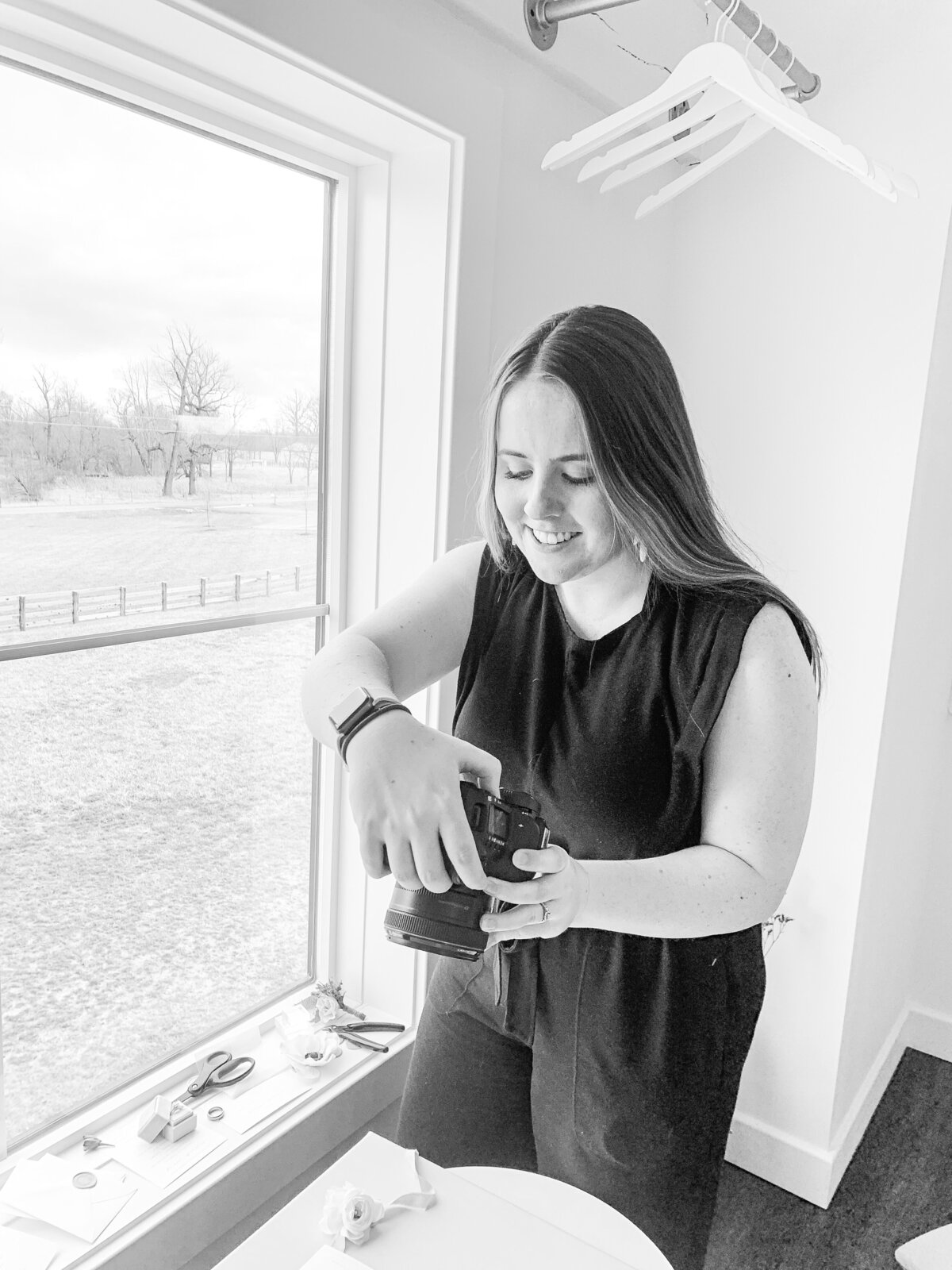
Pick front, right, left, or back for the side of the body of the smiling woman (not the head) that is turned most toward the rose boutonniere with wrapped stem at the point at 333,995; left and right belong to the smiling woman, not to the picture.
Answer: right

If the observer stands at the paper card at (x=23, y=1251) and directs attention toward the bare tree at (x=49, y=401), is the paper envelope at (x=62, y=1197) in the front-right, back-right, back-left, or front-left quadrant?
front-right

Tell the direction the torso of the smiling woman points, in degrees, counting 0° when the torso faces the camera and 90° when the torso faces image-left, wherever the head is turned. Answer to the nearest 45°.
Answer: approximately 45°

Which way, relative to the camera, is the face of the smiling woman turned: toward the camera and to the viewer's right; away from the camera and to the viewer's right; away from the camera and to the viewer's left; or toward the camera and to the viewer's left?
toward the camera and to the viewer's left

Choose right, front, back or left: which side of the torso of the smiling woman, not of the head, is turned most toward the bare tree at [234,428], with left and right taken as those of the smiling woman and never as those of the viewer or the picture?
right

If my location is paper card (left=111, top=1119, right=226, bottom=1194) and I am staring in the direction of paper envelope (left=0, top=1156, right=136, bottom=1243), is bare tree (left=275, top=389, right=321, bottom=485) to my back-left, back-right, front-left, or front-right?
back-right

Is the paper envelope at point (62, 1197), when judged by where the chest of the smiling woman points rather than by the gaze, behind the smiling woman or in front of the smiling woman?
in front
